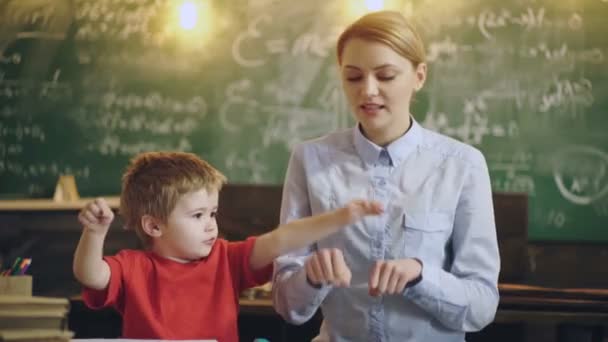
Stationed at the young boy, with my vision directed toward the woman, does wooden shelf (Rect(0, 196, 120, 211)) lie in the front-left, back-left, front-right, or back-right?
back-left

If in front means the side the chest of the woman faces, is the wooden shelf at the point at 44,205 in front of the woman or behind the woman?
behind

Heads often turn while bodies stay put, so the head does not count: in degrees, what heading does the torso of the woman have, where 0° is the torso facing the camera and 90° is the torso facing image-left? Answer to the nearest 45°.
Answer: approximately 0°
